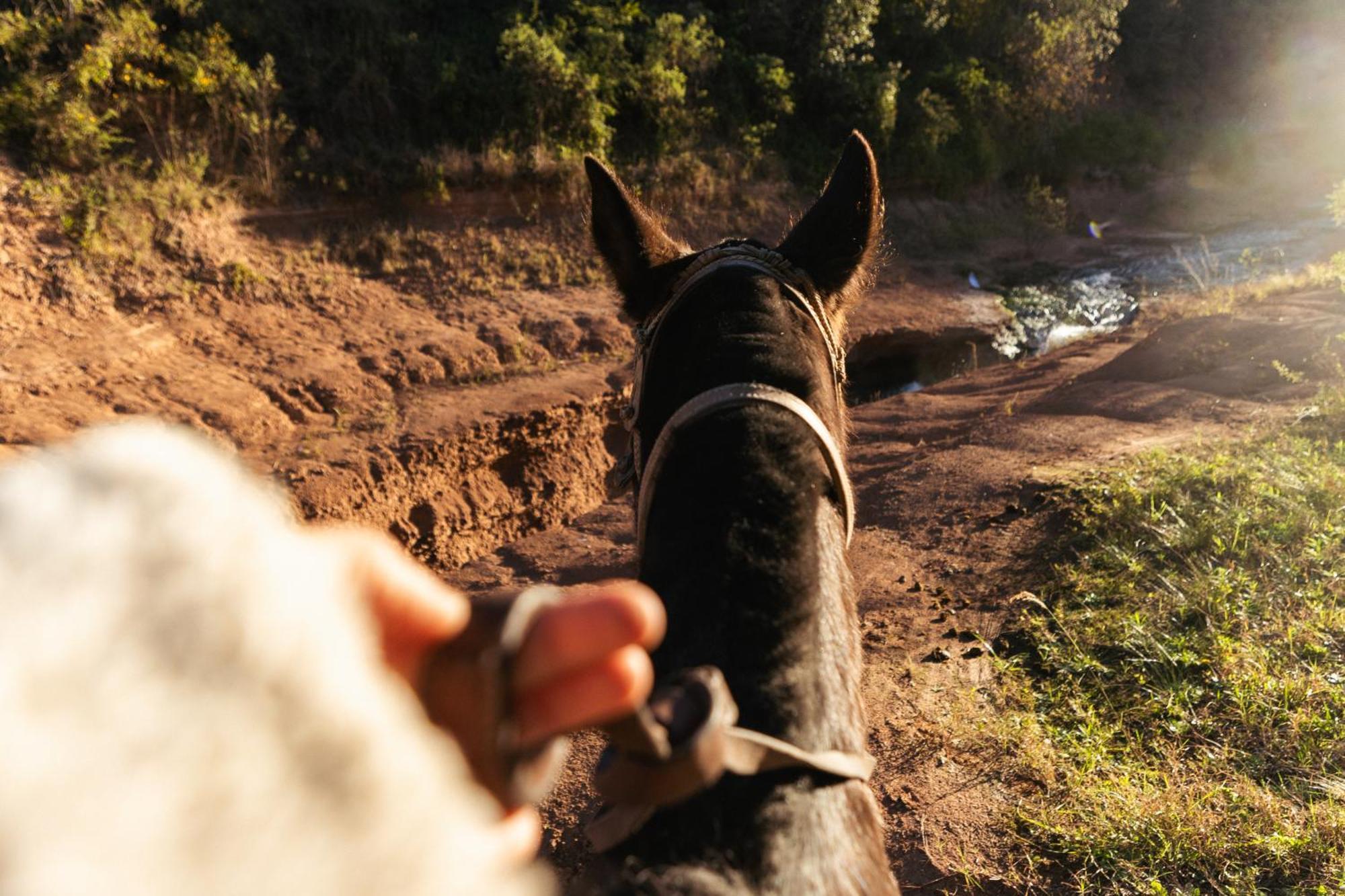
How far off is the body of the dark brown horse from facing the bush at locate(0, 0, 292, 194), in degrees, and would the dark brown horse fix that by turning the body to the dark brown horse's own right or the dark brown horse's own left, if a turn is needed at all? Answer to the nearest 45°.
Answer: approximately 45° to the dark brown horse's own left

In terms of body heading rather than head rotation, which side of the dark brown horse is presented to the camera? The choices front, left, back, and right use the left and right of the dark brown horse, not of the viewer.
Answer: back
